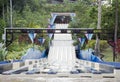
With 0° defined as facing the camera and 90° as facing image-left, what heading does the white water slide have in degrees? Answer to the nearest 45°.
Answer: approximately 0°
